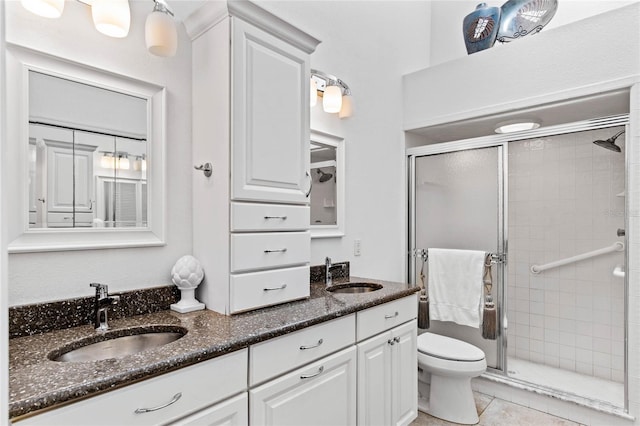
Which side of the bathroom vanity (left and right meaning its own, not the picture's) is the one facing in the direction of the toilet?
left

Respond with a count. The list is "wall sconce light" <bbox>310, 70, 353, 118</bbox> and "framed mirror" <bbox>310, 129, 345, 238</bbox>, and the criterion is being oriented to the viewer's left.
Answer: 0

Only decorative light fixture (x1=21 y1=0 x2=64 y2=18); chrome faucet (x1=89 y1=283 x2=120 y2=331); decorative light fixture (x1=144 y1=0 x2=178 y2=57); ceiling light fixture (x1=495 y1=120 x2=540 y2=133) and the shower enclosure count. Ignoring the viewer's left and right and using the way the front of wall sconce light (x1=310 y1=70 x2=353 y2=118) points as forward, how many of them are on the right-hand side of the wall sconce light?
3

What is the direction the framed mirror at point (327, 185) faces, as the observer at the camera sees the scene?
facing the viewer and to the right of the viewer

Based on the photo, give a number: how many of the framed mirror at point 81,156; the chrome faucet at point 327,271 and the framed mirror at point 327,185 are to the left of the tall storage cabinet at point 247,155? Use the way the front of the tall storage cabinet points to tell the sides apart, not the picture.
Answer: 2

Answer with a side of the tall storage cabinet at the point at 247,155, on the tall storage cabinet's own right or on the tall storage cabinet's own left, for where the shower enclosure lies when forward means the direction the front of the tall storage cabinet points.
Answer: on the tall storage cabinet's own left

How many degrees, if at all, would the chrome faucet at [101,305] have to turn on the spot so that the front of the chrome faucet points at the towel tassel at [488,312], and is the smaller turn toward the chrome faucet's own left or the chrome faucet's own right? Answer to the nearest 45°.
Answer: approximately 45° to the chrome faucet's own left

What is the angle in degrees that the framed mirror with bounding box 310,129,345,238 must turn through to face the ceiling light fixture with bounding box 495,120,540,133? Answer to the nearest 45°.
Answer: approximately 45° to its left

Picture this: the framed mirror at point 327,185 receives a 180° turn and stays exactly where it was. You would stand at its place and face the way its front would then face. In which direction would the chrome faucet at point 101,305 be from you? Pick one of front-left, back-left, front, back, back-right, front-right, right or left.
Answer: left
